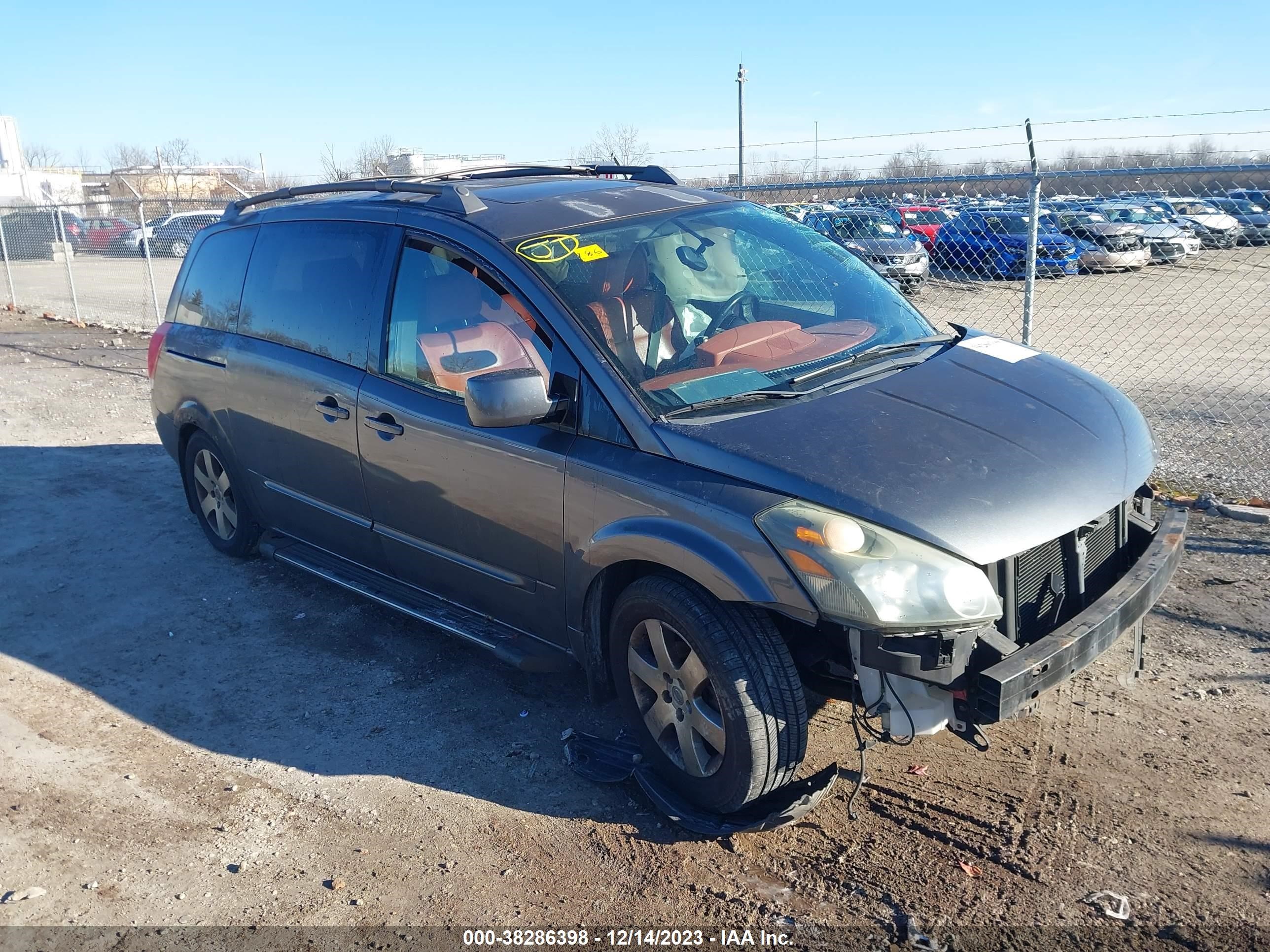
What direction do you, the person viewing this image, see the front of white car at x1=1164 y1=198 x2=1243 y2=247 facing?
facing the viewer and to the right of the viewer

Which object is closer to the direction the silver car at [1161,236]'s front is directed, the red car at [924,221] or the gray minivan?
the gray minivan

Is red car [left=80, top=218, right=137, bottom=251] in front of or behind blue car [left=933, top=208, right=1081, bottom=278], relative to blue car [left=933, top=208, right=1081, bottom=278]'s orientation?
behind

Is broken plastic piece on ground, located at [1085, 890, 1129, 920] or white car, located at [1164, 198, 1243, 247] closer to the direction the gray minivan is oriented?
the broken plastic piece on ground

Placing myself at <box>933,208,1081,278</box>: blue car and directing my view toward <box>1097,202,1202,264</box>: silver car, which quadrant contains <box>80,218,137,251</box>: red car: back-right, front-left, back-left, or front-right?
back-left

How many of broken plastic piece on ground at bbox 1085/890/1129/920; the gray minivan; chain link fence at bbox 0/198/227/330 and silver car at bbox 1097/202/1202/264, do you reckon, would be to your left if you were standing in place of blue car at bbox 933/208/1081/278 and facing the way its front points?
1

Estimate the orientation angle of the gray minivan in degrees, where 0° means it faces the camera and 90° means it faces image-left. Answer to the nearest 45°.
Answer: approximately 315°

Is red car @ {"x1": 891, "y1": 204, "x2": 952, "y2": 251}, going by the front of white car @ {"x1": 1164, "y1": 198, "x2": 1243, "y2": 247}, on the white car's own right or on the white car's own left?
on the white car's own right

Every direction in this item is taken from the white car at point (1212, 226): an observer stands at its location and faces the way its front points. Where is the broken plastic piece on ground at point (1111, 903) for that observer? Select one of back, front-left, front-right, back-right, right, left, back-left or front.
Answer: front-right

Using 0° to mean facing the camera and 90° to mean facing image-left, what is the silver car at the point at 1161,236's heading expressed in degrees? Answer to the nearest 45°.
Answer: approximately 315°

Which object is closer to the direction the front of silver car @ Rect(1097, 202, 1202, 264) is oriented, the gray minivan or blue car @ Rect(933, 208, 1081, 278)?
the gray minivan

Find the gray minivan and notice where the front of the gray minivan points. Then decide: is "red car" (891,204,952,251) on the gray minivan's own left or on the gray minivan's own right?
on the gray minivan's own left

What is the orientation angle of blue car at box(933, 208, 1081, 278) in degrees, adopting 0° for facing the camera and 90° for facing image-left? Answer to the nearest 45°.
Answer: approximately 315°

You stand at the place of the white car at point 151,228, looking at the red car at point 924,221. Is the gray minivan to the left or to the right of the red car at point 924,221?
right
